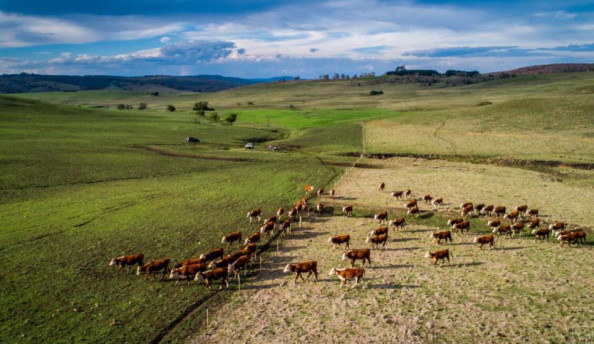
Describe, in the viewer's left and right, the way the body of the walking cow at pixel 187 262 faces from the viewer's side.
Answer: facing to the left of the viewer

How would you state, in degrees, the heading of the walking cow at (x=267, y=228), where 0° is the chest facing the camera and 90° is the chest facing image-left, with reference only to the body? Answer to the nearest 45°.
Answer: approximately 45°

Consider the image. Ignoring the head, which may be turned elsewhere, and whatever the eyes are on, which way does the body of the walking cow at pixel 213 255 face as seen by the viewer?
to the viewer's left

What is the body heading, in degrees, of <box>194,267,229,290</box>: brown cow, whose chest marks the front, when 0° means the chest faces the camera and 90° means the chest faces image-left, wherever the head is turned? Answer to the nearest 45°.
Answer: approximately 90°

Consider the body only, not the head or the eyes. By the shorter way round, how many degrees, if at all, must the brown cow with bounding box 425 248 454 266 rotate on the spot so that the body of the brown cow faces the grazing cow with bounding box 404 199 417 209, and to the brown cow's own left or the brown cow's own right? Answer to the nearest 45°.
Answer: approximately 90° to the brown cow's own right

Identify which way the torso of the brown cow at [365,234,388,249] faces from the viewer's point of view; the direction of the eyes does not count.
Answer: to the viewer's left

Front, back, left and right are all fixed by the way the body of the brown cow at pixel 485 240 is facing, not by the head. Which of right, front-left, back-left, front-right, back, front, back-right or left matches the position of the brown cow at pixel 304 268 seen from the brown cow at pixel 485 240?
front-left

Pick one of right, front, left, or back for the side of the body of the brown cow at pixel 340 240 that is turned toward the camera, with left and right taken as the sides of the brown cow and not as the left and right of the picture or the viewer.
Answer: left
